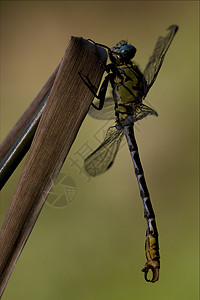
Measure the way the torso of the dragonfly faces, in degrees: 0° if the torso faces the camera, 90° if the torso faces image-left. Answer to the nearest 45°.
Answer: approximately 90°
